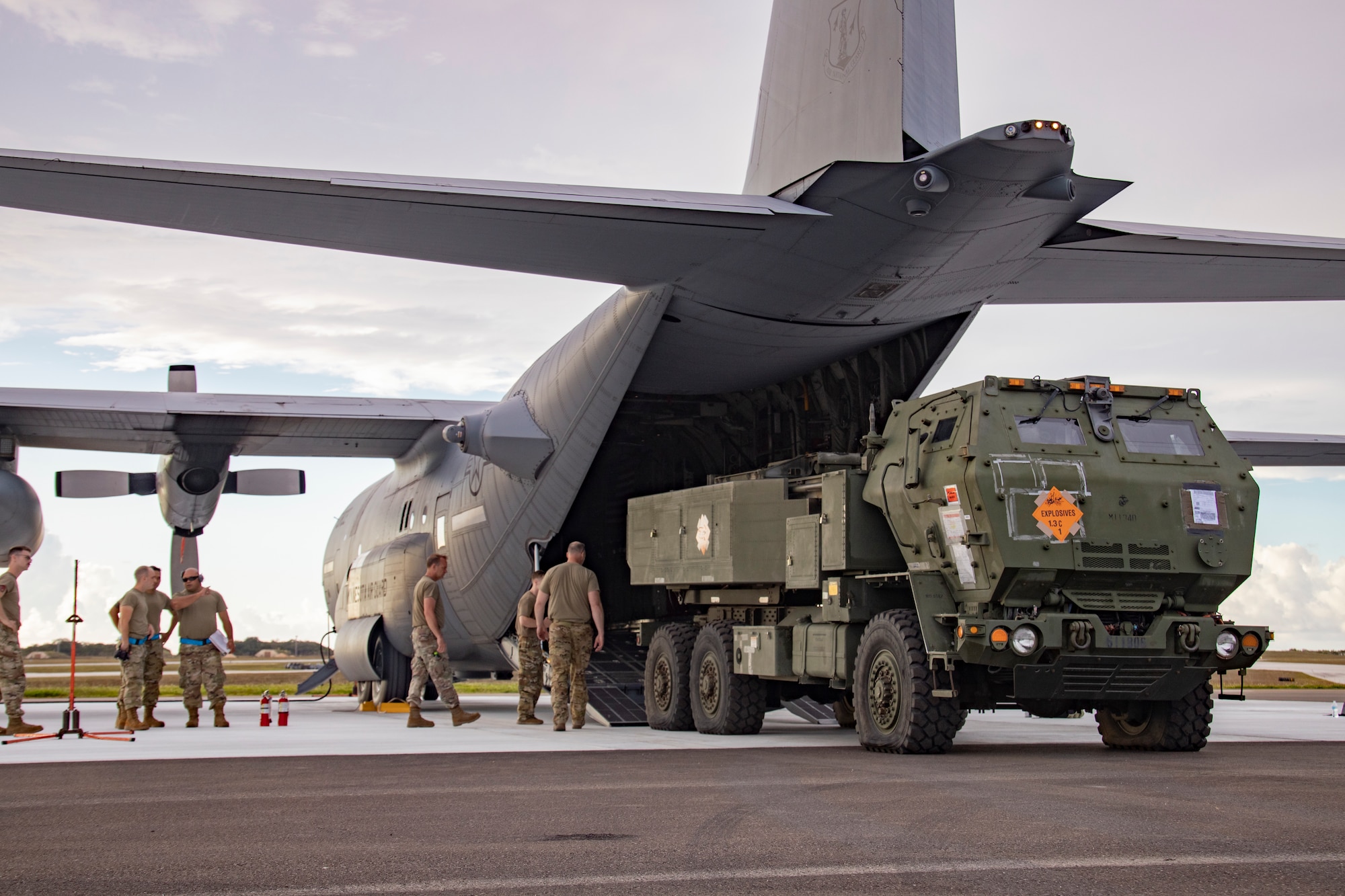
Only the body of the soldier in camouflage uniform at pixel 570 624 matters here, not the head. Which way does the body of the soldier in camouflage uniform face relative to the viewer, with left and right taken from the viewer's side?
facing away from the viewer

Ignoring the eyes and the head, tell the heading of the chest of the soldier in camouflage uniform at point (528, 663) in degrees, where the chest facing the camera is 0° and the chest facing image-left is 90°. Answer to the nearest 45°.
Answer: approximately 270°

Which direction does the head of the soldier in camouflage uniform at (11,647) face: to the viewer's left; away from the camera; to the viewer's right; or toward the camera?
to the viewer's right

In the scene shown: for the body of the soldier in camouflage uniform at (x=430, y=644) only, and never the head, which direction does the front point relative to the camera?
to the viewer's right

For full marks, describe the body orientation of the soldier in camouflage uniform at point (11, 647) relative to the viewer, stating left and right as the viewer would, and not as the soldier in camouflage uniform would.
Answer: facing to the right of the viewer

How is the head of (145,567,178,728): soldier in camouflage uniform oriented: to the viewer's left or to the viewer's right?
to the viewer's right

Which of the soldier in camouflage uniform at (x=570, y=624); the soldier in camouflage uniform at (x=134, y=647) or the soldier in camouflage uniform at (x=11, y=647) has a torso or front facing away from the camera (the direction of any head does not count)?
the soldier in camouflage uniform at (x=570, y=624)

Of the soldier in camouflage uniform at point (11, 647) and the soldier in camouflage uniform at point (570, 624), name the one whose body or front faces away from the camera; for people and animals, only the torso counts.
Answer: the soldier in camouflage uniform at point (570, 624)

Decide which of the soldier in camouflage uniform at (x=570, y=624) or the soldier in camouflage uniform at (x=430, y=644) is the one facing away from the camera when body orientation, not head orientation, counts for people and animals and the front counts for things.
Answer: the soldier in camouflage uniform at (x=570, y=624)

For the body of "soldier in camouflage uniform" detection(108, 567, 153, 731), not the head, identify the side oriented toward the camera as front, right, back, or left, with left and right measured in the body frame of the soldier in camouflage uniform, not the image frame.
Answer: right

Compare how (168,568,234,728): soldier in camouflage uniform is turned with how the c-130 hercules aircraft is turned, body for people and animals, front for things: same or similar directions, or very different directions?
very different directions
